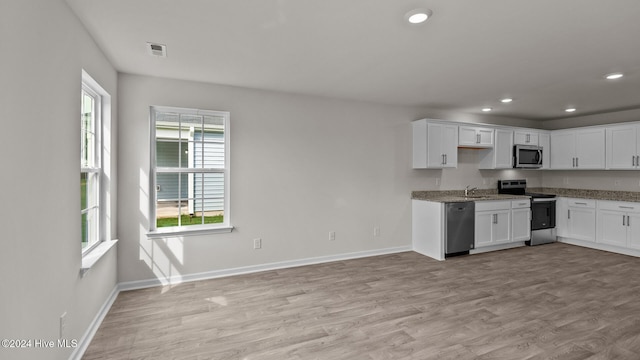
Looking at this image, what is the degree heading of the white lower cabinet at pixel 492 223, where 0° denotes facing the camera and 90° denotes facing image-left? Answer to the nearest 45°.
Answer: approximately 315°

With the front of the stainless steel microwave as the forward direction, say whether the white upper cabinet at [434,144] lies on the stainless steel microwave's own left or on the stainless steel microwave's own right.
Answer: on the stainless steel microwave's own right

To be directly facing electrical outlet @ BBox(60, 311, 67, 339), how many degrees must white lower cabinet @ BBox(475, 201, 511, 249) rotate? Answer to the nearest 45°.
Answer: approximately 90° to its right

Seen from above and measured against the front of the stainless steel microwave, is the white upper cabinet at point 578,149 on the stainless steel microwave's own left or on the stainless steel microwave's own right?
on the stainless steel microwave's own left

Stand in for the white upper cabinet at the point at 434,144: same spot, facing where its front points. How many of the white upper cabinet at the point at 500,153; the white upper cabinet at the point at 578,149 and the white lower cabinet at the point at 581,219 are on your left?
3

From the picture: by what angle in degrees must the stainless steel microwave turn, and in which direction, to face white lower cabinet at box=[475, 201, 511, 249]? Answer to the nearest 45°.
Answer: approximately 45° to its right

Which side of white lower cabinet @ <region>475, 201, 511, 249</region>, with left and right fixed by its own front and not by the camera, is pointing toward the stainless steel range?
left

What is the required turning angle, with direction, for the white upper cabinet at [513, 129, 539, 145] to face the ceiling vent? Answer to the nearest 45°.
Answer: approximately 90° to its right

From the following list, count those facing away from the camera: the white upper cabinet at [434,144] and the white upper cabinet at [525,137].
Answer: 0

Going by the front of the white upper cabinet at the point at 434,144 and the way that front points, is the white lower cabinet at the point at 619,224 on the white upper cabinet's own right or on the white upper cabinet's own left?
on the white upper cabinet's own left

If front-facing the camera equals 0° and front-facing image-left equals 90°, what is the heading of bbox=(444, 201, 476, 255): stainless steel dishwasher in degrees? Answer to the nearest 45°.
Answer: approximately 315°

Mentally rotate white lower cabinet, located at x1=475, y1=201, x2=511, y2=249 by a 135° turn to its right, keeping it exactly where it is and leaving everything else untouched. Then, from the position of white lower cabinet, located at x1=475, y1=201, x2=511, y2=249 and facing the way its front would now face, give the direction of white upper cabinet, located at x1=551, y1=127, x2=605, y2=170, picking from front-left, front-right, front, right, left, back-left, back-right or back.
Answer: back-right

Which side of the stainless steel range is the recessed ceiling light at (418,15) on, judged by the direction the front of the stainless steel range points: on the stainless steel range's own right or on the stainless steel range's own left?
on the stainless steel range's own right

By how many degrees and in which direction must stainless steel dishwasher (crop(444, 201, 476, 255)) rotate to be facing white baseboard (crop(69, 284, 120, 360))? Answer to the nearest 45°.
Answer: approximately 90° to its right
